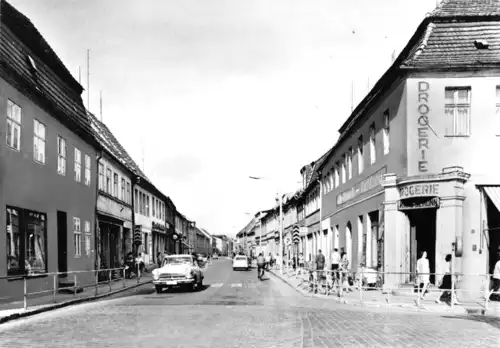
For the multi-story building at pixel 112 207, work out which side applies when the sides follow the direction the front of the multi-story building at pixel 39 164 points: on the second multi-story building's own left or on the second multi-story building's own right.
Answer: on the second multi-story building's own left

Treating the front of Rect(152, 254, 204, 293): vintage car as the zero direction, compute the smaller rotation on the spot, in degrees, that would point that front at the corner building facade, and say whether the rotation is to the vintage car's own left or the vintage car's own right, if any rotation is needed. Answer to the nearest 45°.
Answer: approximately 45° to the vintage car's own left

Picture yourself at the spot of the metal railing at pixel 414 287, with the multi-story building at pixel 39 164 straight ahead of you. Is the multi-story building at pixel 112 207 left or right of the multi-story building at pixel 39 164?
right

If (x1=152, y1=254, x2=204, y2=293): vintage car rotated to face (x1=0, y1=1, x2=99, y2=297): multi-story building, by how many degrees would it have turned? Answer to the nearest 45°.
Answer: approximately 45° to its right

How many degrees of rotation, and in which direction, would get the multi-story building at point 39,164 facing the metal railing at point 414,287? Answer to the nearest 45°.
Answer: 0° — it already faces it

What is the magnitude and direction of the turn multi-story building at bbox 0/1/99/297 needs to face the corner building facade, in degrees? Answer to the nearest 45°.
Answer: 0° — it already faces it

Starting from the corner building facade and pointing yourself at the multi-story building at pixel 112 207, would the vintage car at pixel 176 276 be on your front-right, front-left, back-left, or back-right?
front-left

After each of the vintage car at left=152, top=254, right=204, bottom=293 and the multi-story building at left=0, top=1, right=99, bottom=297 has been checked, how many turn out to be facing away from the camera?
0

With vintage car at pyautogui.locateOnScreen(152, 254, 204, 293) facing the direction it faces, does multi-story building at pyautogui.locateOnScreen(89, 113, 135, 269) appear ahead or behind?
behind

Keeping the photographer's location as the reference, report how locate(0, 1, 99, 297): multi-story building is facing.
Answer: facing the viewer and to the right of the viewer

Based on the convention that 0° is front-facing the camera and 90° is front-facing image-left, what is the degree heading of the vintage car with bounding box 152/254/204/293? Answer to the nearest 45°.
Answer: approximately 0°
